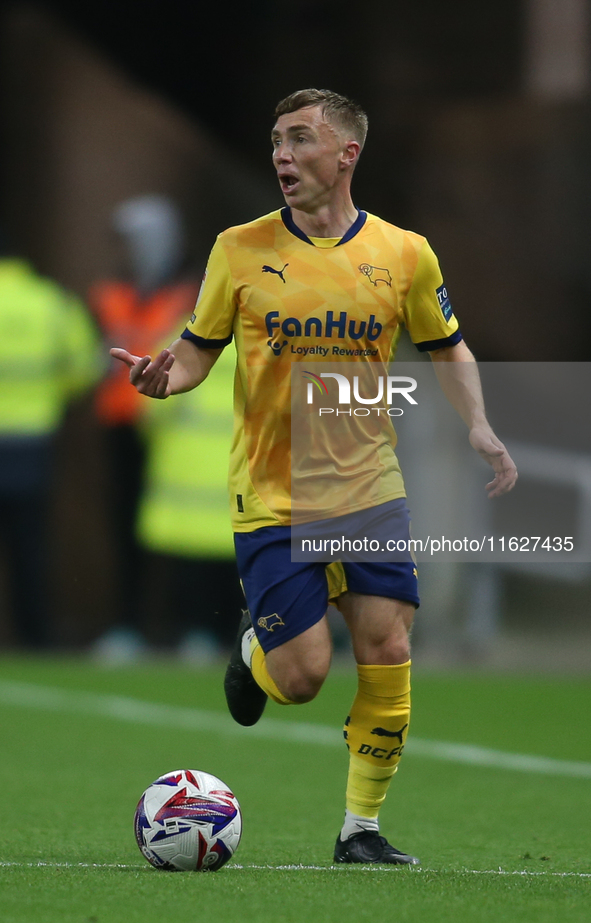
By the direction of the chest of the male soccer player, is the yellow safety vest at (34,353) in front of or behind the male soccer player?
behind

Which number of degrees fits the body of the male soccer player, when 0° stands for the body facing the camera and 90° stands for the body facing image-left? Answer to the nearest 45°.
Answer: approximately 0°
